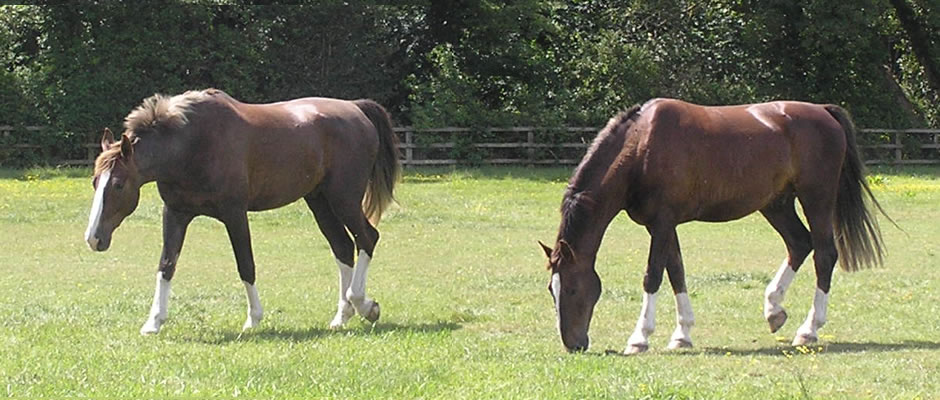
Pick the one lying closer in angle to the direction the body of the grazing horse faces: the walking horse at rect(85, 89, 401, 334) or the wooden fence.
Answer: the walking horse

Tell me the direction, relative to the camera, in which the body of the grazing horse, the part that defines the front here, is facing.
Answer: to the viewer's left

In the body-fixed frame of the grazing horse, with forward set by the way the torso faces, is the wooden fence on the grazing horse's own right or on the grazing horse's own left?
on the grazing horse's own right

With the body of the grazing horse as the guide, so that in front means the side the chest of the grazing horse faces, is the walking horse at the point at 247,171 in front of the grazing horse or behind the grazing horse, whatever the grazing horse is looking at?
in front
